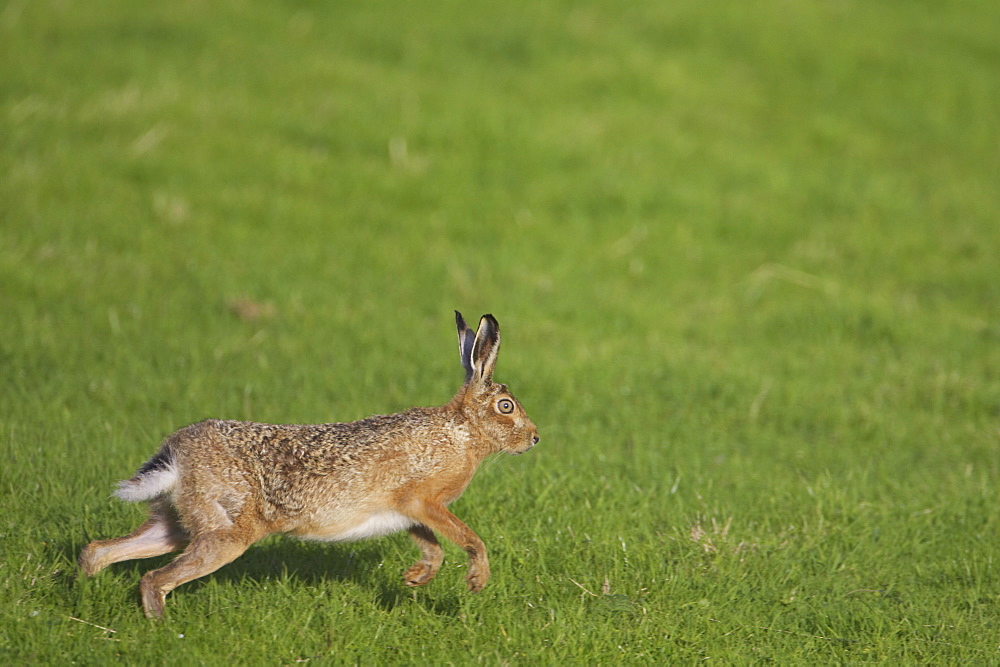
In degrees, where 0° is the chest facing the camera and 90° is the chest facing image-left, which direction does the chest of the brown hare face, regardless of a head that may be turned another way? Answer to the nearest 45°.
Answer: approximately 270°
